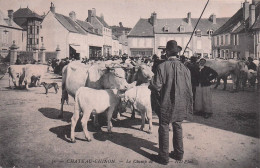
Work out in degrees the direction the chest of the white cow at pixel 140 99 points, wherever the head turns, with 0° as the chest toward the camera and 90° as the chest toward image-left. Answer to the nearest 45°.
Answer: approximately 90°

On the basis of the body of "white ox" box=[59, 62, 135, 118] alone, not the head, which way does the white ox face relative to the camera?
to the viewer's right

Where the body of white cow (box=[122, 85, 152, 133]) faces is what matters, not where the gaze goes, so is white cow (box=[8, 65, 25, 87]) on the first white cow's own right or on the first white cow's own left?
on the first white cow's own right

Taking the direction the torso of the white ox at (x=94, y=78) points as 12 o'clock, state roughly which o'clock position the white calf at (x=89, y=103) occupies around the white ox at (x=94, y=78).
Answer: the white calf at (x=89, y=103) is roughly at 3 o'clock from the white ox at (x=94, y=78).

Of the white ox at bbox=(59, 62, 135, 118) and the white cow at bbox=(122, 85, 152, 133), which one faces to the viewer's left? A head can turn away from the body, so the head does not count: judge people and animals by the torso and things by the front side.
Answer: the white cow

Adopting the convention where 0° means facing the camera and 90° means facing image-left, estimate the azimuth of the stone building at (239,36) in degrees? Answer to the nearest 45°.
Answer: approximately 45°

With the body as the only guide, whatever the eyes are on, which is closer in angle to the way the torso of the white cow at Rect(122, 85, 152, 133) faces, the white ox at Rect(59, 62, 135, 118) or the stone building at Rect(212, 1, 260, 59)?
the white ox

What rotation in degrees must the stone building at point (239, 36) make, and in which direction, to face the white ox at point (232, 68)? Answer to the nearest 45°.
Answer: approximately 45° to its left

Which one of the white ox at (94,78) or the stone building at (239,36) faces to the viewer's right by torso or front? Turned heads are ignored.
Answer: the white ox
